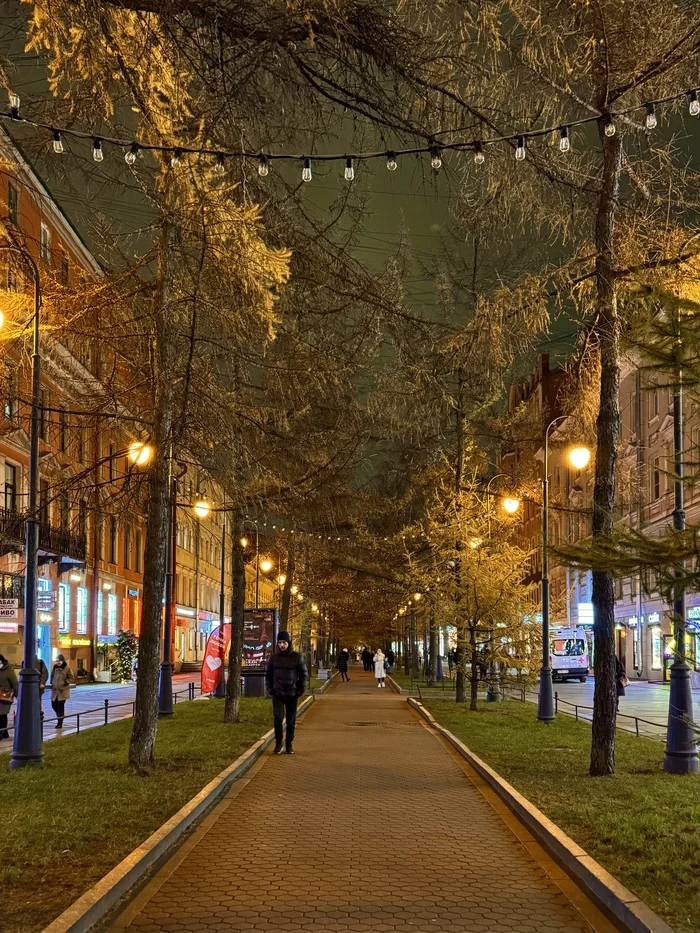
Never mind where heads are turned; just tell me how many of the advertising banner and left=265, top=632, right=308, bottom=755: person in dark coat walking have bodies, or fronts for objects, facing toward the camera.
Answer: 2

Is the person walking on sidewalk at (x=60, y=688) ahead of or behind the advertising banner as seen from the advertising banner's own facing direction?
ahead

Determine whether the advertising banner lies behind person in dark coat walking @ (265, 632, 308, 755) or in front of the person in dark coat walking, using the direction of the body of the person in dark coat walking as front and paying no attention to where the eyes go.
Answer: behind

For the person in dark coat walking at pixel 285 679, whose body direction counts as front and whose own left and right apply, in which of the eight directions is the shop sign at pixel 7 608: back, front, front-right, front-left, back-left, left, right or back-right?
back-right

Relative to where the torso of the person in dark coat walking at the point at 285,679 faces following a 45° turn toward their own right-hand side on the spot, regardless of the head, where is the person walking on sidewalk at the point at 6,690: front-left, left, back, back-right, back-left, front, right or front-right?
right

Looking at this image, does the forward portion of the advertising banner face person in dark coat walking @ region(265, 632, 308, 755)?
yes

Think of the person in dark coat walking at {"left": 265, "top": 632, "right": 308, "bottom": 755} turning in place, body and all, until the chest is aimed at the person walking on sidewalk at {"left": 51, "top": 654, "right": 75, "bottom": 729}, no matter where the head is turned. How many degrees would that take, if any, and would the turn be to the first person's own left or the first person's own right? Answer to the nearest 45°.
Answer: approximately 135° to the first person's own right

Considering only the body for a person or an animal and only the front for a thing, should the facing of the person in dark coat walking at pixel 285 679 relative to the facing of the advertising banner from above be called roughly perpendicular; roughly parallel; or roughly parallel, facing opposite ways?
roughly parallel

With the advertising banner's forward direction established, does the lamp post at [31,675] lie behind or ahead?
ahead

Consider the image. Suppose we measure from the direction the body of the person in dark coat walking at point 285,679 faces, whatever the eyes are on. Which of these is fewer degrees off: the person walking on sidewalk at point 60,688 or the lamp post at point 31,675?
the lamp post

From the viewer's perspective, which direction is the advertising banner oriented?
toward the camera
